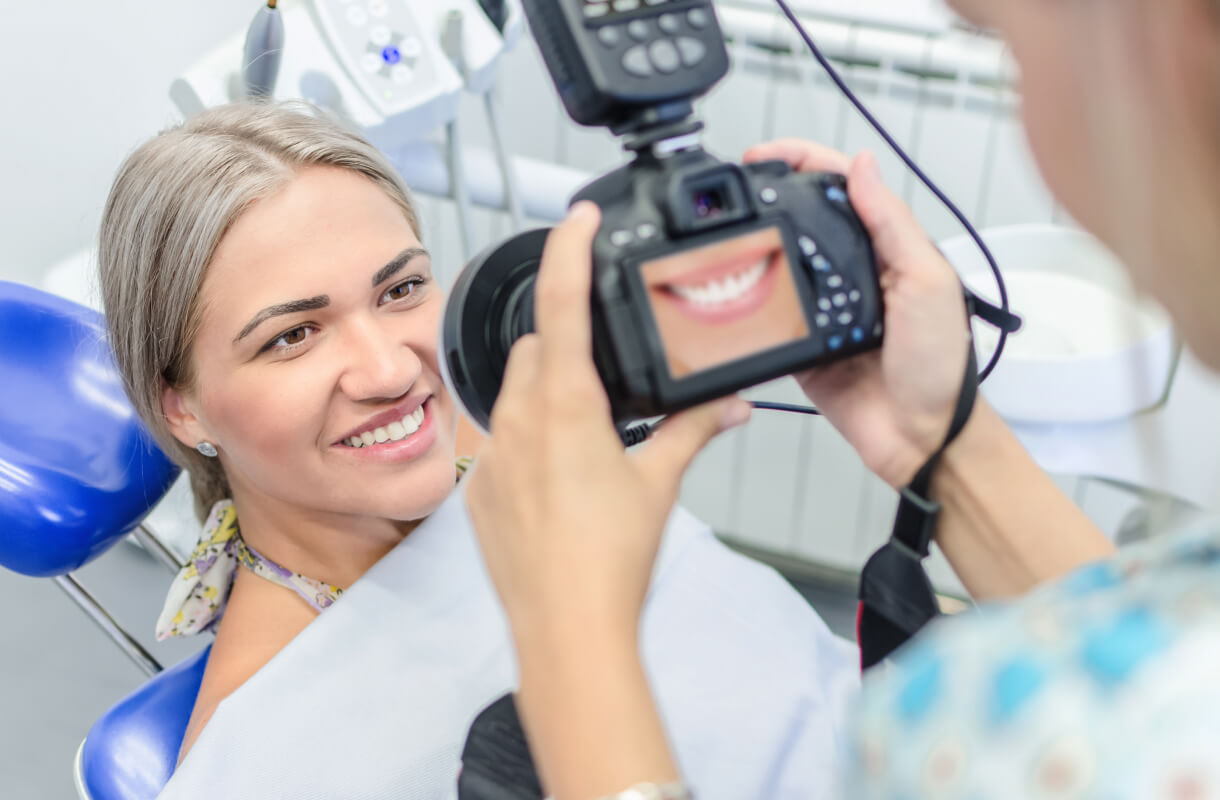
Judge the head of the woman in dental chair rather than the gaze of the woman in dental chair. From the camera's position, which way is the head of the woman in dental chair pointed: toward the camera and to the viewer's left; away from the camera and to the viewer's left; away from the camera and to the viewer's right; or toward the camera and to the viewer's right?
toward the camera and to the viewer's right

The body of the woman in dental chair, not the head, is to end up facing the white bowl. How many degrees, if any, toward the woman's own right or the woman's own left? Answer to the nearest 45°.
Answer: approximately 45° to the woman's own left

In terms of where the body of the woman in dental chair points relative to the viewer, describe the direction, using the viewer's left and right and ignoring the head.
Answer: facing the viewer and to the right of the viewer
